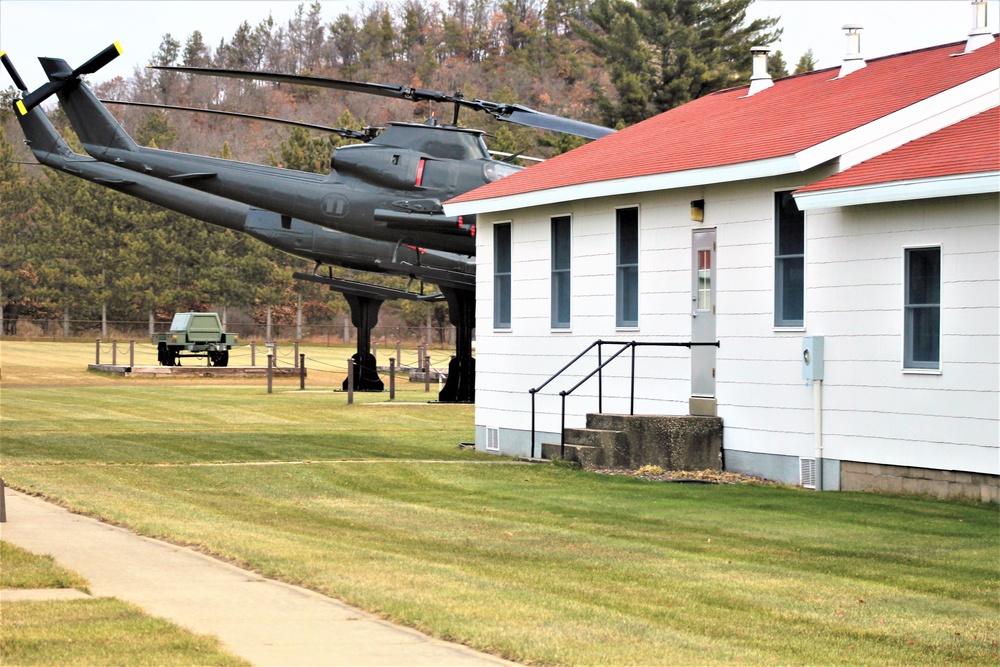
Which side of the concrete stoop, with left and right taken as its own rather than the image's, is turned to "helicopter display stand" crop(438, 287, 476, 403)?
right

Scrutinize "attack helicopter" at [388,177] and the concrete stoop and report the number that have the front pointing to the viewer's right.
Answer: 1

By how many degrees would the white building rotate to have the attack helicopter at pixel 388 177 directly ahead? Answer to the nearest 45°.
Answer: approximately 90° to its right

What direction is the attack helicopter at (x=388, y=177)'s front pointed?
to the viewer's right

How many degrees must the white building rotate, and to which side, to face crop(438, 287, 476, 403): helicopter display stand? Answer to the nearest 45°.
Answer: approximately 90° to its right

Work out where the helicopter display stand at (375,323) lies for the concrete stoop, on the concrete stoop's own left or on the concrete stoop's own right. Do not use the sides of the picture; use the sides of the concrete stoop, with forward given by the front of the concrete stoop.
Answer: on the concrete stoop's own right

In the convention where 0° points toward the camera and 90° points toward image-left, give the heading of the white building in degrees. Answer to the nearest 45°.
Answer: approximately 45°

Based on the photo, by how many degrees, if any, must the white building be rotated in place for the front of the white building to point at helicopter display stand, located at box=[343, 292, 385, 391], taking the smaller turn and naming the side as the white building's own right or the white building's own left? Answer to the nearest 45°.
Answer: approximately 90° to the white building's own right
